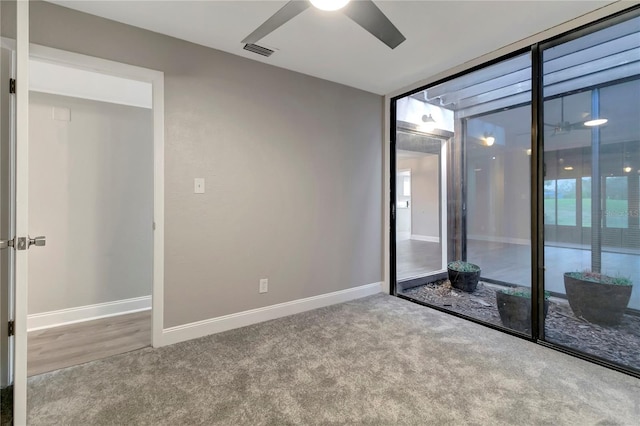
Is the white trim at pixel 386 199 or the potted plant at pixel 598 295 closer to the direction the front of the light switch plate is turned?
the potted plant

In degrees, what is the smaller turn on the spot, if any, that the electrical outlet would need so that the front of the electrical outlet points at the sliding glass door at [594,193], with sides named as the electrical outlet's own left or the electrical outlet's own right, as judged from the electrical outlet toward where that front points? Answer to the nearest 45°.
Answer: approximately 45° to the electrical outlet's own left

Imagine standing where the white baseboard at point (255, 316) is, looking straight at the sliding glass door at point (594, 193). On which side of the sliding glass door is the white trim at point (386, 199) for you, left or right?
left

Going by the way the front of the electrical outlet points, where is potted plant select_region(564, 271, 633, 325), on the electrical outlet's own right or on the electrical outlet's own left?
on the electrical outlet's own left

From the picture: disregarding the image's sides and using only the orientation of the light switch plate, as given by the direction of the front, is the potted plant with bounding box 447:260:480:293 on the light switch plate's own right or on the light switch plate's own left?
on the light switch plate's own left

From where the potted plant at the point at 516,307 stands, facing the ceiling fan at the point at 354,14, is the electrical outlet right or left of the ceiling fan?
right

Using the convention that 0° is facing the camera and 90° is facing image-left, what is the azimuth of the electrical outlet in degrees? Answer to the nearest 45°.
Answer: approximately 0°

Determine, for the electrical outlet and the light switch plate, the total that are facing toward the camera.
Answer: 2

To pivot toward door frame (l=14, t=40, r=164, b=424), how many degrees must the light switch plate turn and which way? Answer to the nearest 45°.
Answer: approximately 90° to its right
